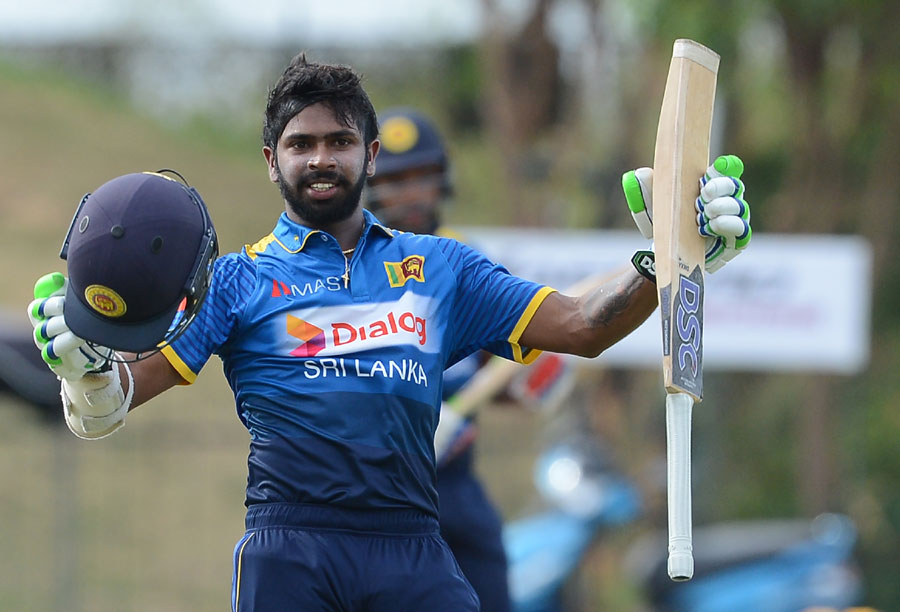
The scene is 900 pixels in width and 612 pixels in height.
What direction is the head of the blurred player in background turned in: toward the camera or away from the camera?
toward the camera

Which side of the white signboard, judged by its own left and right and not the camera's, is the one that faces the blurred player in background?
front

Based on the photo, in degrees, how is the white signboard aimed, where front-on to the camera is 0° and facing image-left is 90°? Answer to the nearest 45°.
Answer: approximately 0°
